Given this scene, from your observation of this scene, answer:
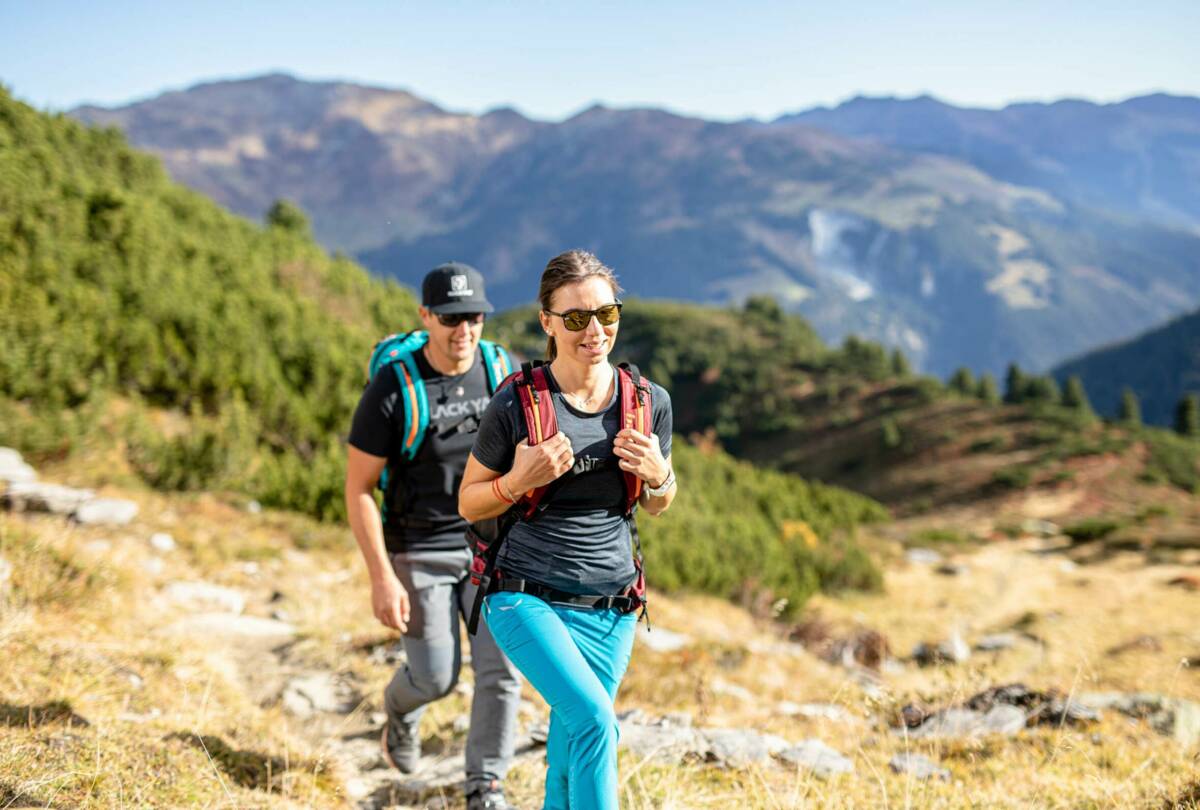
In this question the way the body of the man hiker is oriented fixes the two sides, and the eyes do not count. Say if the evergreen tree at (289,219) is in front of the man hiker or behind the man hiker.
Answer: behind

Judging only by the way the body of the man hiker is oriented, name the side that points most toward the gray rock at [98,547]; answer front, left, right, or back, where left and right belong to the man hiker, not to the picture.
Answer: back

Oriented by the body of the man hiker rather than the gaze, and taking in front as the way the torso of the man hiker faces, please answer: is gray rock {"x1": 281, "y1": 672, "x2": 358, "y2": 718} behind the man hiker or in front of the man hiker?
behind

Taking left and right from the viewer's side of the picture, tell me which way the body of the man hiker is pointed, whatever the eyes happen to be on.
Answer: facing the viewer and to the right of the viewer

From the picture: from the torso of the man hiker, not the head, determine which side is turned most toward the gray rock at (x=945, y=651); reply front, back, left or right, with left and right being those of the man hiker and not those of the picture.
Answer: left

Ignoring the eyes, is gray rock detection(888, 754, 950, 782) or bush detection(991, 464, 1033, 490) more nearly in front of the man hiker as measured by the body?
the gray rock

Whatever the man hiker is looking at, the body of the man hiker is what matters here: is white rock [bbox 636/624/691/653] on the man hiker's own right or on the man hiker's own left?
on the man hiker's own left

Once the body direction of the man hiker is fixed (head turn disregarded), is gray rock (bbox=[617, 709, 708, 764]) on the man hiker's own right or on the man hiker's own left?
on the man hiker's own left

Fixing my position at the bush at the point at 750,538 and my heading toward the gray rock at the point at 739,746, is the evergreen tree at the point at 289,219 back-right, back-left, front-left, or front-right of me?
back-right

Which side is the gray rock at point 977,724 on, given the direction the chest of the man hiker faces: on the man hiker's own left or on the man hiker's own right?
on the man hiker's own left
